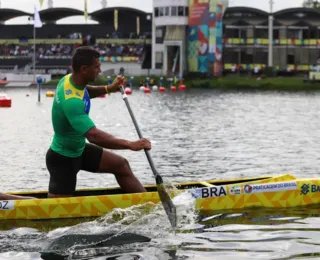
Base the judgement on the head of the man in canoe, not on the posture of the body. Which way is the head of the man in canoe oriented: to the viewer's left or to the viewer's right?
to the viewer's right

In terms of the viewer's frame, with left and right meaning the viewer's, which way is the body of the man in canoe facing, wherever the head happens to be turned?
facing to the right of the viewer

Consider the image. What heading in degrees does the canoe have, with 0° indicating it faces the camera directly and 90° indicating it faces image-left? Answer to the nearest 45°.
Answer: approximately 270°
